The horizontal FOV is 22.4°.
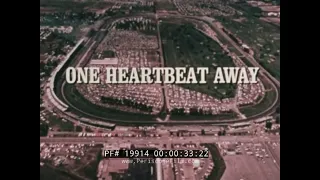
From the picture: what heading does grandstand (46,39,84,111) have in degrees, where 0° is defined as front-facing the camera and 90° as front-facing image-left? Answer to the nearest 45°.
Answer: approximately 270°

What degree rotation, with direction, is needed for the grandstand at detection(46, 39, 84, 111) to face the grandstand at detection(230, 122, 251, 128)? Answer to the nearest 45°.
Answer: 0° — it already faces it
